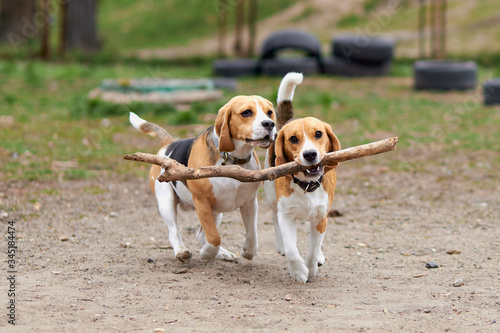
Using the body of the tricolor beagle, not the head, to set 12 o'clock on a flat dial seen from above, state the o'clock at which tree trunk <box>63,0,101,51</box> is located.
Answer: The tree trunk is roughly at 7 o'clock from the tricolor beagle.

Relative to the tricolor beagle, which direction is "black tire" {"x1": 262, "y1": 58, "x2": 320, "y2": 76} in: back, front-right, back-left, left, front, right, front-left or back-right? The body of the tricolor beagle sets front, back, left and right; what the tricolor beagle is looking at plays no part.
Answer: back-left

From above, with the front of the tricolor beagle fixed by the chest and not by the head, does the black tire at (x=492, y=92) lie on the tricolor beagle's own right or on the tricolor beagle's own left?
on the tricolor beagle's own left

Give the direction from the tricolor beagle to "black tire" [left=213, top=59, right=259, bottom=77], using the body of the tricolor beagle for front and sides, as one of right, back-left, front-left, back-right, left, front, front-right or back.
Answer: back-left

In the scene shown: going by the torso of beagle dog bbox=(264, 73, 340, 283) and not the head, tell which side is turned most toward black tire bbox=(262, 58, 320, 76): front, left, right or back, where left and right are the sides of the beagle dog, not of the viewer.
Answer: back

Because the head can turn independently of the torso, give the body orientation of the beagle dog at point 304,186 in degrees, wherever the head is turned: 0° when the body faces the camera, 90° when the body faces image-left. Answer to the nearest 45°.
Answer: approximately 0°

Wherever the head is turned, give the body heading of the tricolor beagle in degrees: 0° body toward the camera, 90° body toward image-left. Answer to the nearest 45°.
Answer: approximately 315°

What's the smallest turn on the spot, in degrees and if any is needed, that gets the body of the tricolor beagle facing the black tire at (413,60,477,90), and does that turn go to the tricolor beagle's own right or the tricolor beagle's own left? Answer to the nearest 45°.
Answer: approximately 90° to the tricolor beagle's own left

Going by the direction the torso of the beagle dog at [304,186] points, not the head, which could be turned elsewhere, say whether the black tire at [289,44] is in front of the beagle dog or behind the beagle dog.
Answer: behind

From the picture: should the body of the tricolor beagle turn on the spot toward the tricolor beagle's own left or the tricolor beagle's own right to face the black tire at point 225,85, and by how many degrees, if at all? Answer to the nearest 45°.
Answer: approximately 135° to the tricolor beagle's own left

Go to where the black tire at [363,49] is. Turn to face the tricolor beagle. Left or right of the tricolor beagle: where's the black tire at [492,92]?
left

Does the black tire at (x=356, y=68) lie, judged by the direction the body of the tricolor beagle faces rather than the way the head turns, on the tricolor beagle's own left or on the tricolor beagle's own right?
on the tricolor beagle's own left

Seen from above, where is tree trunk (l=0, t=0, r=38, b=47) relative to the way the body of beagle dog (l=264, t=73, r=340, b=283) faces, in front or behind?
behind

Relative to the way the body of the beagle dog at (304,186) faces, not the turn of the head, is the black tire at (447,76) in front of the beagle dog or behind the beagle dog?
behind

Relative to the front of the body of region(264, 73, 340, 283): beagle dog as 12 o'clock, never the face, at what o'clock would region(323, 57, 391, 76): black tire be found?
The black tire is roughly at 6 o'clock from the beagle dog.

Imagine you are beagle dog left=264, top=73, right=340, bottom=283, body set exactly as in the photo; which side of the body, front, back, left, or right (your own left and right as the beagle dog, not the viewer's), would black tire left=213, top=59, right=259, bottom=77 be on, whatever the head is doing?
back

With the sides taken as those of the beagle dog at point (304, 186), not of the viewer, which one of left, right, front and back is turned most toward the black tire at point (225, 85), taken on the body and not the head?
back
